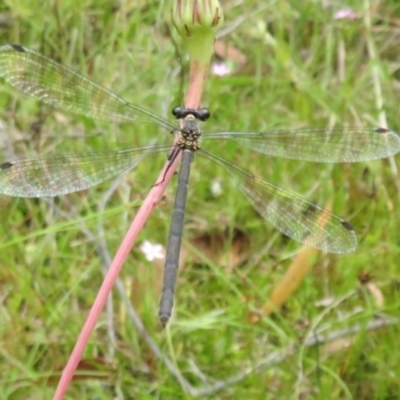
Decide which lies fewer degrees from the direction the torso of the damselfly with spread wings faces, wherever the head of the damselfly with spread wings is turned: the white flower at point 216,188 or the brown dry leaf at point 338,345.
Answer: the white flower

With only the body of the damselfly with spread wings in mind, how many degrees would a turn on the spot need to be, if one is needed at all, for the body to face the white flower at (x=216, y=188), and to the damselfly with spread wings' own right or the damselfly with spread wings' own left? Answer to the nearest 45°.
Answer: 0° — it already faces it

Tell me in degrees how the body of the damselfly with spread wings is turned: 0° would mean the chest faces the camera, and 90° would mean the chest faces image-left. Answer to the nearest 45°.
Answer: approximately 180°
